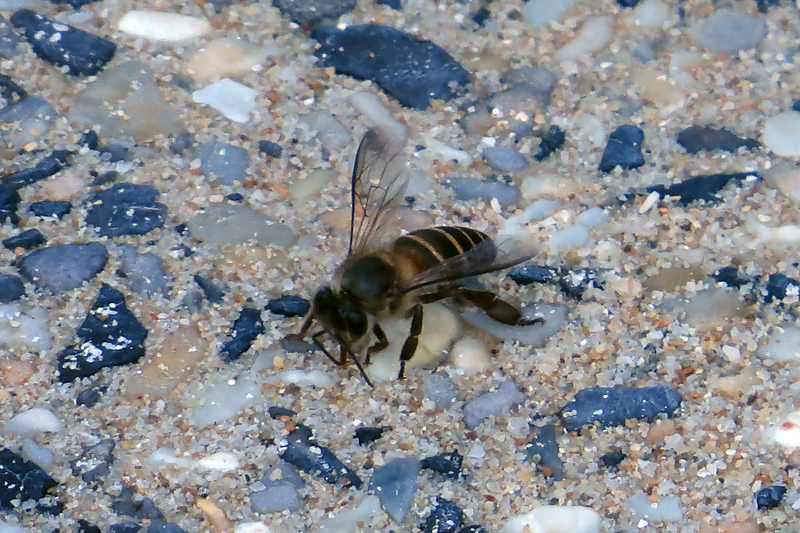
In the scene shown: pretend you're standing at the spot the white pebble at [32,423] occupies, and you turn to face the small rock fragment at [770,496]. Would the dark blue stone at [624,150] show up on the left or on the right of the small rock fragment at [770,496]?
left

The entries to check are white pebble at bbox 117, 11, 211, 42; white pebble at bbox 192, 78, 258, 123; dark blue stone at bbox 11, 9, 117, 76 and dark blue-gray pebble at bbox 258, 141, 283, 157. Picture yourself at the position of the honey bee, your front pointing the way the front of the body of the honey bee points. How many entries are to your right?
4

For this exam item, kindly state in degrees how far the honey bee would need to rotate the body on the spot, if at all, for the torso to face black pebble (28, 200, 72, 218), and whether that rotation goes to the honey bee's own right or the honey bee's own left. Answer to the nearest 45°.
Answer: approximately 45° to the honey bee's own right

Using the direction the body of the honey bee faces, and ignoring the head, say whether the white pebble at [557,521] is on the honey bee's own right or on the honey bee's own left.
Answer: on the honey bee's own left

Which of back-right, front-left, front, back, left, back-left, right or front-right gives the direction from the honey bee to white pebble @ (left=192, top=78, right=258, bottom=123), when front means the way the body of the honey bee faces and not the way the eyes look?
right

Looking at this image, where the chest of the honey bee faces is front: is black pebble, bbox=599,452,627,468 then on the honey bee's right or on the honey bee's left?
on the honey bee's left

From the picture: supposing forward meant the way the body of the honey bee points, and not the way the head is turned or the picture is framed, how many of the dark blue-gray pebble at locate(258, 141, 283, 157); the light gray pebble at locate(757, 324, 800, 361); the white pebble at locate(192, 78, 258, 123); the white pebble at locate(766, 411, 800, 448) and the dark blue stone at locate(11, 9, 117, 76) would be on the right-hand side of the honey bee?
3

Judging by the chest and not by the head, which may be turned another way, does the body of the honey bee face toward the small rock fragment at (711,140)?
no

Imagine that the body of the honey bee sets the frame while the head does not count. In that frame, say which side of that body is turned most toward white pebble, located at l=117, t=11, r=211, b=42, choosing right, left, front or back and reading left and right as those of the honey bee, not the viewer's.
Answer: right

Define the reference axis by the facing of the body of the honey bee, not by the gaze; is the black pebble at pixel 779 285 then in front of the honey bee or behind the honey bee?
behind

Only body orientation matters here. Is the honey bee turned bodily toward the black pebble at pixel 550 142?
no

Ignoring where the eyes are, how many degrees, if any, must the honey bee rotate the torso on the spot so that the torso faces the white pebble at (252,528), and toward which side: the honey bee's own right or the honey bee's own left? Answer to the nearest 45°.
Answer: approximately 45° to the honey bee's own left

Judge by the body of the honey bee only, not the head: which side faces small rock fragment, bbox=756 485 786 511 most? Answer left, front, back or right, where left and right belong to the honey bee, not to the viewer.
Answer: left

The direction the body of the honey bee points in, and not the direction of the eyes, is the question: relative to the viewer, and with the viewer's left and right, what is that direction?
facing the viewer and to the left of the viewer

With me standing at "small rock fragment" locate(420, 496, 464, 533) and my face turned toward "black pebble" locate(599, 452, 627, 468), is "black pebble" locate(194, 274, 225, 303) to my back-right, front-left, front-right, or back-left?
back-left
